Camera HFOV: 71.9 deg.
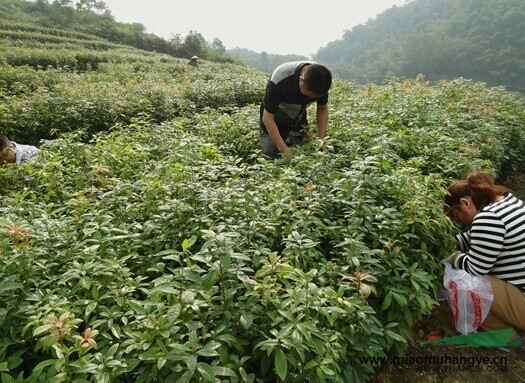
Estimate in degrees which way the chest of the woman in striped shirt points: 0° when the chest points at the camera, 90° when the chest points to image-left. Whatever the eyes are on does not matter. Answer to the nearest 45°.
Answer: approximately 90°

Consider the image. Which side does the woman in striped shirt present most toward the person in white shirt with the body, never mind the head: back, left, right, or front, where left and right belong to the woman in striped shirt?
front

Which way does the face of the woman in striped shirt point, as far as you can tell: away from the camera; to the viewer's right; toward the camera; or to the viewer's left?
to the viewer's left
